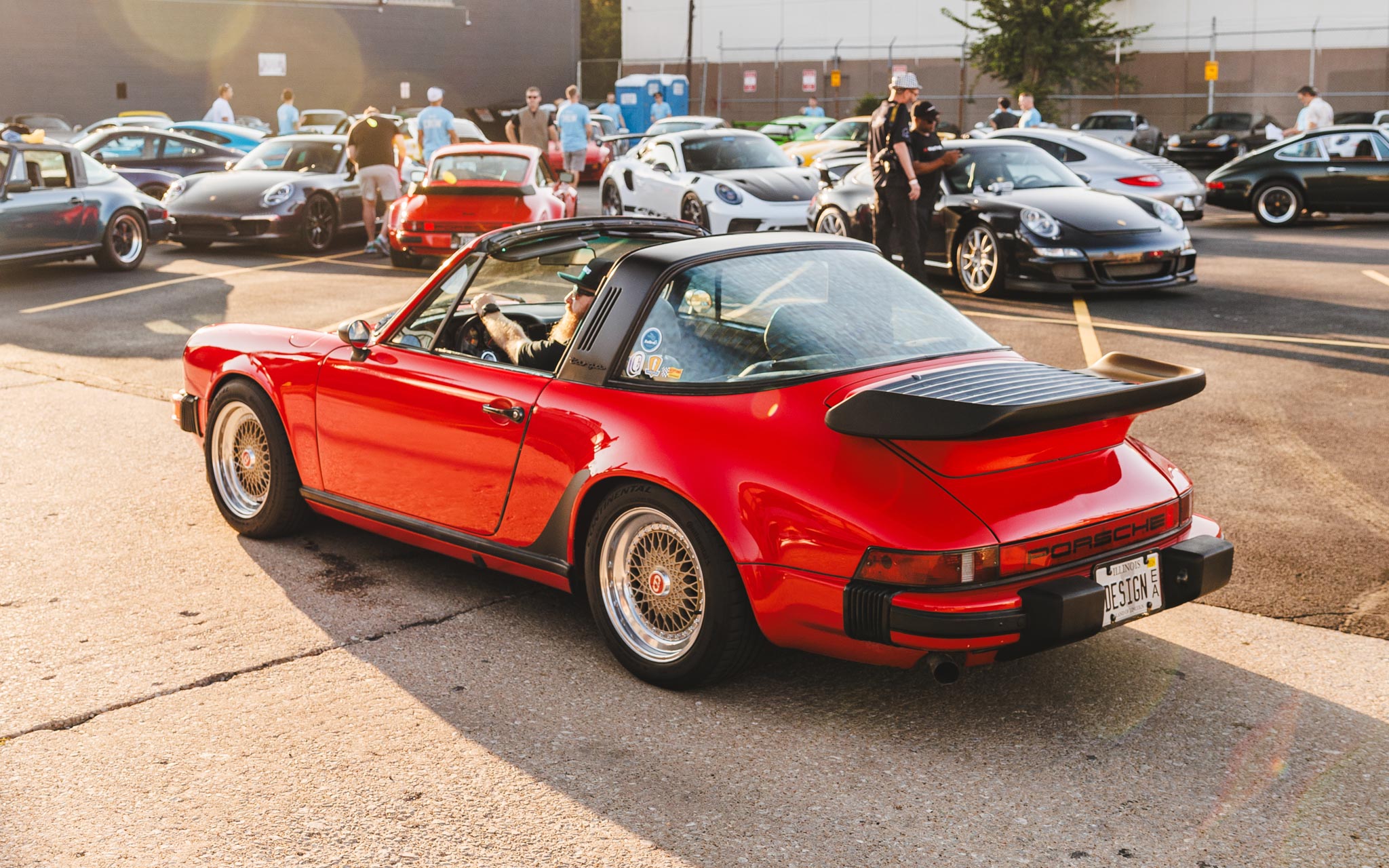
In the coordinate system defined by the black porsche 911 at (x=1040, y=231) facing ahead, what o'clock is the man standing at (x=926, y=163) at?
The man standing is roughly at 4 o'clock from the black porsche 911.

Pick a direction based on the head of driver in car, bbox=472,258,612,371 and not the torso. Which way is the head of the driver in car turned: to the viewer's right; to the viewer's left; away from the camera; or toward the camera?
to the viewer's left

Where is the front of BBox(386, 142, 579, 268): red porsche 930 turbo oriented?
away from the camera

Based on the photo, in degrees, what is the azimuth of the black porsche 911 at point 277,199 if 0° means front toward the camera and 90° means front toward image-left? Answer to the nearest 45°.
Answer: approximately 45°

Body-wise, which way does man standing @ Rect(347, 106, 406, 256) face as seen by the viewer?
away from the camera

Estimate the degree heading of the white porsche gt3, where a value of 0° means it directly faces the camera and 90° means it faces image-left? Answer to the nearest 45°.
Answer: approximately 315°

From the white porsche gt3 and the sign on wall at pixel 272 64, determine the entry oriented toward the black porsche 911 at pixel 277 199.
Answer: the sign on wall
